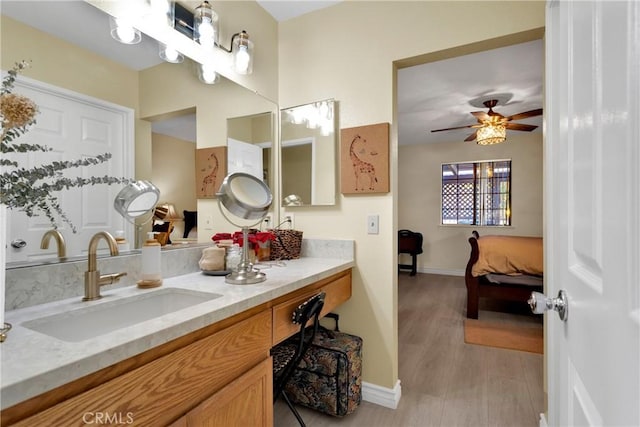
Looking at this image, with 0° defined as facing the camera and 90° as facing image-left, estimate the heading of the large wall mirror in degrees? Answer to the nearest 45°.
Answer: approximately 315°

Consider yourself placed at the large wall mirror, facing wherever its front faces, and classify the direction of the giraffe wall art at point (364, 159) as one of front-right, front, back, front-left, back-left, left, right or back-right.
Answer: front-left

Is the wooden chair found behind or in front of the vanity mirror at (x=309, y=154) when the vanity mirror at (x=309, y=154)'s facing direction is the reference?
behind

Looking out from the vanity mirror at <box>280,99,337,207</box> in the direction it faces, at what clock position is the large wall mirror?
The large wall mirror is roughly at 12 o'clock from the vanity mirror.

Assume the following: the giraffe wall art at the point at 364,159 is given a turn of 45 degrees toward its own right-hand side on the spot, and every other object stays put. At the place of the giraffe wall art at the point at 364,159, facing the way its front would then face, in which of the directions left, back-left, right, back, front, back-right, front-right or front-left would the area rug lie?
back-right

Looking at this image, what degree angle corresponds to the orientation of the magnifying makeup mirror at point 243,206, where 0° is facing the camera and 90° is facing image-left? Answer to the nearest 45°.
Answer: approximately 315°
